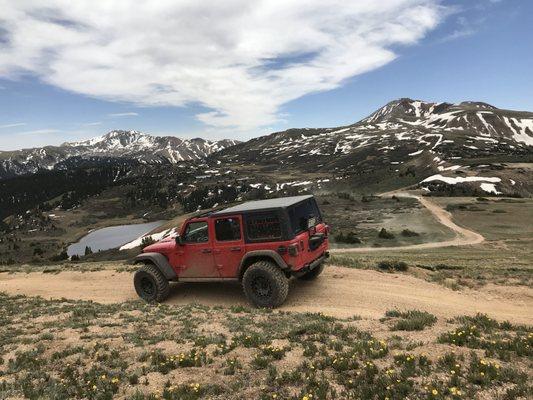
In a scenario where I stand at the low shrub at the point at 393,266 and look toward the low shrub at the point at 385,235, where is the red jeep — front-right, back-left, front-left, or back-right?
back-left

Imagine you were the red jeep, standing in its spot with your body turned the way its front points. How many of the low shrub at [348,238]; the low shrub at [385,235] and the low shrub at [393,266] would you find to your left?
0

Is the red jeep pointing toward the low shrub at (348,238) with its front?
no

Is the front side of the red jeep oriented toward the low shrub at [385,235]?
no

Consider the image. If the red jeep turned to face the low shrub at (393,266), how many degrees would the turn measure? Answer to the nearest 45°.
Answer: approximately 90° to its right

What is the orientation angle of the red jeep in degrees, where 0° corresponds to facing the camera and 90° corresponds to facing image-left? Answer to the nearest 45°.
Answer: approximately 135°
